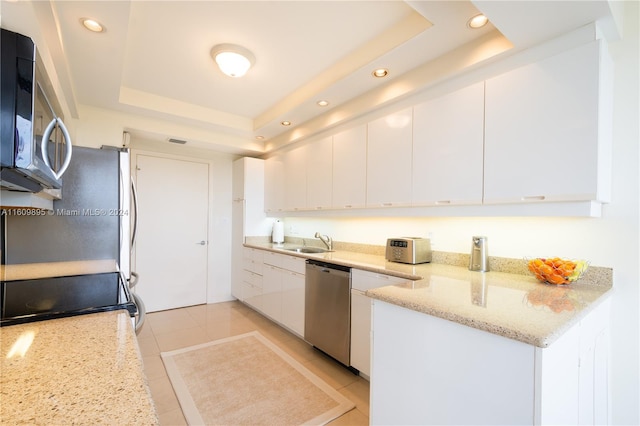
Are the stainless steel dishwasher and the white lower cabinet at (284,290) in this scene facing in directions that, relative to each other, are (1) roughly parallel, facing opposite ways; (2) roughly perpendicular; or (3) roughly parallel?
roughly parallel

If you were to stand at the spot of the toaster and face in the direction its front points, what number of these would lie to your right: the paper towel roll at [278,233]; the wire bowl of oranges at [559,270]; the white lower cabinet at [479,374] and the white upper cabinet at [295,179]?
2

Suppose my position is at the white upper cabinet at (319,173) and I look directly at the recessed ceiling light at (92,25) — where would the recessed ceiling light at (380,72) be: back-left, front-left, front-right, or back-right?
front-left

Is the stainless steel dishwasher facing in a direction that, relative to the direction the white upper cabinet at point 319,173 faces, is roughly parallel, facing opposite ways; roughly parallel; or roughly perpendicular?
roughly parallel

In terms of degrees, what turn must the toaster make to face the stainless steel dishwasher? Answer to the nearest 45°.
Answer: approximately 45° to its right

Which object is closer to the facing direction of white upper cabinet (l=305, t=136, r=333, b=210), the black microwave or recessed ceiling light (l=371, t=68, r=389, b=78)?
the black microwave

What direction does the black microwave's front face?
to the viewer's right

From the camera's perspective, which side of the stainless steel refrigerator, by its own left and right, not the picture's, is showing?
right

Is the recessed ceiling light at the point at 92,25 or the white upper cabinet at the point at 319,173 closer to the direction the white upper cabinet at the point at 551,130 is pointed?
the recessed ceiling light

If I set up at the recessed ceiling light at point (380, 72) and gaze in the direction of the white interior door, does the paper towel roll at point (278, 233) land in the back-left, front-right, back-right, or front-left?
front-right

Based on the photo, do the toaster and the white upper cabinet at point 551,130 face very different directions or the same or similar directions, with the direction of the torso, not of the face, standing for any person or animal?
same or similar directions

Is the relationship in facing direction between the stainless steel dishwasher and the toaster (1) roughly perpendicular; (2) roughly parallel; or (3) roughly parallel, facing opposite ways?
roughly parallel

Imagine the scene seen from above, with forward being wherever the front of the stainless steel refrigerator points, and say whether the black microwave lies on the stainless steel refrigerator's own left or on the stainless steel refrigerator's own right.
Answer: on the stainless steel refrigerator's own right
